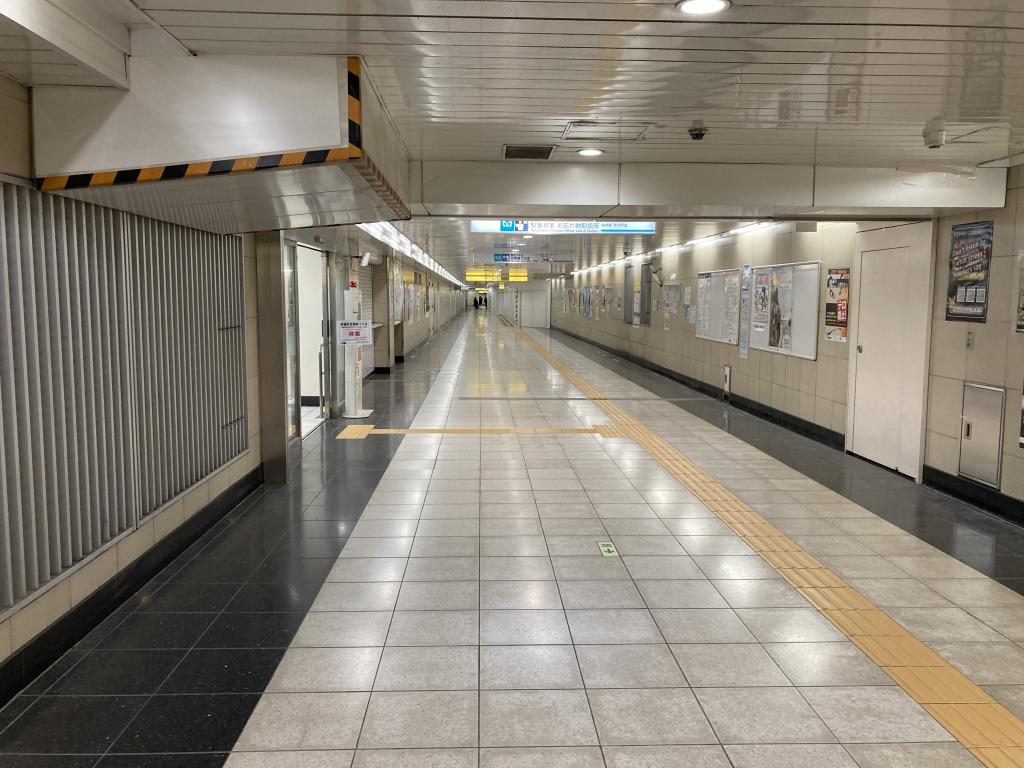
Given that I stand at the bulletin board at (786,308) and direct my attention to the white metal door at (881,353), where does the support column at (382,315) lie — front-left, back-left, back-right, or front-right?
back-right

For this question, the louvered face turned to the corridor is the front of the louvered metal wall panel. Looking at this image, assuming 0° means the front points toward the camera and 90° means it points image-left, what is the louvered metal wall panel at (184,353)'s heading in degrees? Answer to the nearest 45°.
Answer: approximately 315°

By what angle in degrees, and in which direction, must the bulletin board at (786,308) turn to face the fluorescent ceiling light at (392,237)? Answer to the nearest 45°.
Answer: approximately 45° to its right

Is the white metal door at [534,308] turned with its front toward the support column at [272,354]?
yes

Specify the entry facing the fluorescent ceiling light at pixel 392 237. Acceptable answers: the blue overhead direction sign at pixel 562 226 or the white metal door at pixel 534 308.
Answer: the white metal door

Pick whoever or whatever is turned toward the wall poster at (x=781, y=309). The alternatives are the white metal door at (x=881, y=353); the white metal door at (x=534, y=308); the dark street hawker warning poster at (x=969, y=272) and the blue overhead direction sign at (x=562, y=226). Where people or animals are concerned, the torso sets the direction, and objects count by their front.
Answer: the white metal door at (x=534, y=308)

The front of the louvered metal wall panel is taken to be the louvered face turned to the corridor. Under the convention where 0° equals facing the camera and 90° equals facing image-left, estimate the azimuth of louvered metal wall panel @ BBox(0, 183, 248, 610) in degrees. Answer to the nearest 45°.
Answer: approximately 315°

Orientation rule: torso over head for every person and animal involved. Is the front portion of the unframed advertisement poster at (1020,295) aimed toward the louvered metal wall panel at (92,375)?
yes

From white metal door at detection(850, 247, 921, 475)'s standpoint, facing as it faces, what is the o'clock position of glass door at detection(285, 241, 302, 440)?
The glass door is roughly at 1 o'clock from the white metal door.

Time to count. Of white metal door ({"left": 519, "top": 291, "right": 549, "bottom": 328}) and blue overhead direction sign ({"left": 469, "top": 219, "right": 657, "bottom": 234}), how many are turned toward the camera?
2
